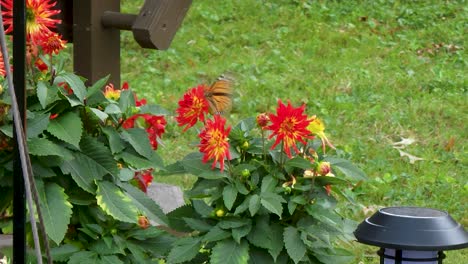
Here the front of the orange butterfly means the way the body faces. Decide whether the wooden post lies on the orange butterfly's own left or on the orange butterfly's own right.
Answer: on the orange butterfly's own right

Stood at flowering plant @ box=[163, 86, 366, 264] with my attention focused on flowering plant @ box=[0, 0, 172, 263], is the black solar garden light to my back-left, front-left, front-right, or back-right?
back-left

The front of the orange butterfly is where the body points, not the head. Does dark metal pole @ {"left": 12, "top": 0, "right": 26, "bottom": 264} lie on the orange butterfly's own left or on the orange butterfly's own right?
on the orange butterfly's own left

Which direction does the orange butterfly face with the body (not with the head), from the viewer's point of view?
to the viewer's left

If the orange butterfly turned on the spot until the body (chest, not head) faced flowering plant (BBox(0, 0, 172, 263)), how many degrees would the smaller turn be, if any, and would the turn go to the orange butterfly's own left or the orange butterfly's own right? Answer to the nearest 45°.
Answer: approximately 45° to the orange butterfly's own left

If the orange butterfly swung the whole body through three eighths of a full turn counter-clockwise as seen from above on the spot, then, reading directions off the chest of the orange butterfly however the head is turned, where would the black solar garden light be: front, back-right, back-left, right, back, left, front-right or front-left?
front
